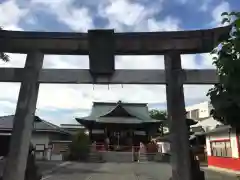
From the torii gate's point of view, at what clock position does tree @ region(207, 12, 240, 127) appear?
The tree is roughly at 10 o'clock from the torii gate.

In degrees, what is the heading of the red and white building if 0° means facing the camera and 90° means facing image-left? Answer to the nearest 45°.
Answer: approximately 45°

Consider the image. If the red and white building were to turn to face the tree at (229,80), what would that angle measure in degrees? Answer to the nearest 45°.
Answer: approximately 45° to its left

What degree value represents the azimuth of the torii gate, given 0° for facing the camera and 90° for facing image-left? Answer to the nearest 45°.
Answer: approximately 0°

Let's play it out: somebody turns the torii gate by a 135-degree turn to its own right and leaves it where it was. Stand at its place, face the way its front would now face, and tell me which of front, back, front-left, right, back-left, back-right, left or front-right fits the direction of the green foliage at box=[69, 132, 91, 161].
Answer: front-right
